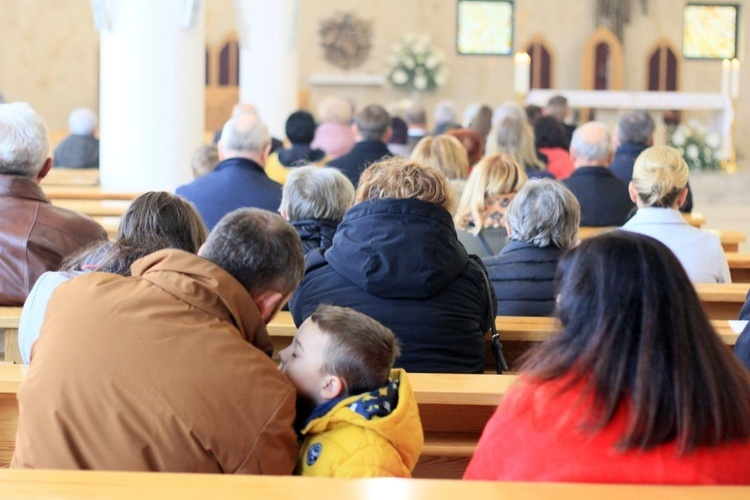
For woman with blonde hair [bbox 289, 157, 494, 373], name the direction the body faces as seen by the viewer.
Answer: away from the camera

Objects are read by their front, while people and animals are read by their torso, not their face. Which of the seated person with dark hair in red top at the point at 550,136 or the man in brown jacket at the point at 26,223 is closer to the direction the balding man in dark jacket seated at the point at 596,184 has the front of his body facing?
the seated person with dark hair in red top

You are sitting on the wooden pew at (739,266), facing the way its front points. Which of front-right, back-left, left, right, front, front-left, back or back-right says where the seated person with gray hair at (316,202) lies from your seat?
back-left

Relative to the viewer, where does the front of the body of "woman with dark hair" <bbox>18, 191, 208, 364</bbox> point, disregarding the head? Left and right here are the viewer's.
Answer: facing away from the viewer

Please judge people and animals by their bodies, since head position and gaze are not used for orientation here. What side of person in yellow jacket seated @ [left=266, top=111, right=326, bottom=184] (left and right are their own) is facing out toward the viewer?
back

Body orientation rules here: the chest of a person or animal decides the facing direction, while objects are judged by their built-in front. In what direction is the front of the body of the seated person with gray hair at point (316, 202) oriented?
away from the camera

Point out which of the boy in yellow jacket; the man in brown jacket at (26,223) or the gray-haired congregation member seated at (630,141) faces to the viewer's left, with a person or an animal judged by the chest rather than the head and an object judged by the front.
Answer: the boy in yellow jacket

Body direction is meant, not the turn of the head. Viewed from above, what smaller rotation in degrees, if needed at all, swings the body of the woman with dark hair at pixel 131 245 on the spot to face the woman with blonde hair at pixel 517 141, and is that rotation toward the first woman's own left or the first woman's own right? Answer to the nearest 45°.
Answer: approximately 45° to the first woman's own right

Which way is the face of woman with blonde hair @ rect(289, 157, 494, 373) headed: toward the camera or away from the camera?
away from the camera

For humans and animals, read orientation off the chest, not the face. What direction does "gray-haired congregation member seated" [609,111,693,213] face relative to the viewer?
away from the camera

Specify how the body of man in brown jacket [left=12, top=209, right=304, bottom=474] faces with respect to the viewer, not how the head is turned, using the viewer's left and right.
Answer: facing away from the viewer and to the right of the viewer

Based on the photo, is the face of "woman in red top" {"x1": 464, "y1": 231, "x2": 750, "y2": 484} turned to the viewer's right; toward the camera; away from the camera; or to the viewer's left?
away from the camera

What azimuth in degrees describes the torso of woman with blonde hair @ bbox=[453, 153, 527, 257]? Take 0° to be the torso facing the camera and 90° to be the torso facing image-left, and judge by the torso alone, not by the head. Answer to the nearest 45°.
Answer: approximately 180°

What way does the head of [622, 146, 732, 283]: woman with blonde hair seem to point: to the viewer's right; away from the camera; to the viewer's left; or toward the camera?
away from the camera
